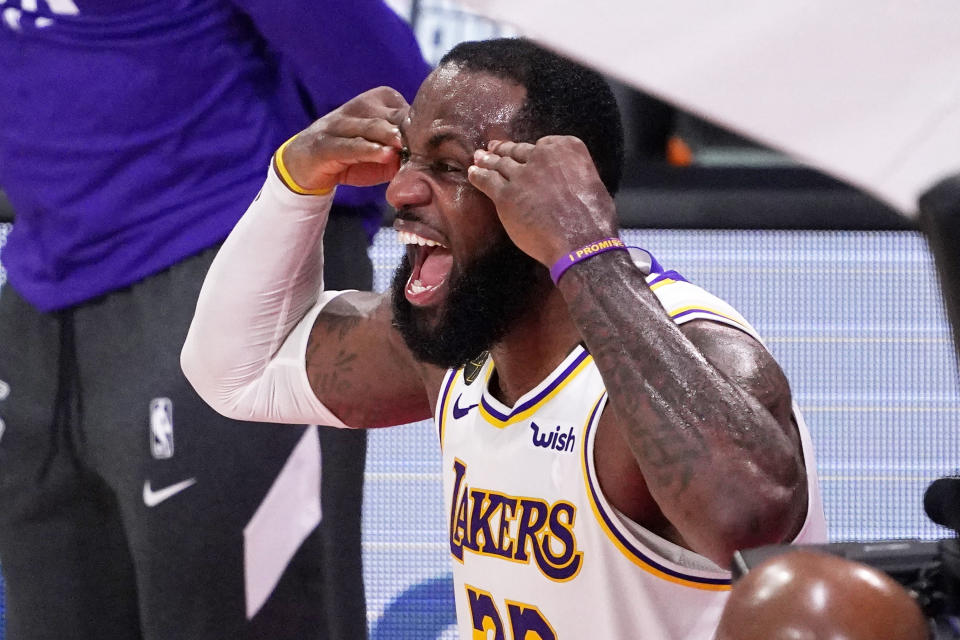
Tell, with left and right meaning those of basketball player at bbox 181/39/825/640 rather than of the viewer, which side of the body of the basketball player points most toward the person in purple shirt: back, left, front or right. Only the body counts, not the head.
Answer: right

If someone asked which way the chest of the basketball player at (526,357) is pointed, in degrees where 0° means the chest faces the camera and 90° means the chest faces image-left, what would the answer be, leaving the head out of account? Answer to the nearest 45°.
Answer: approximately 45°

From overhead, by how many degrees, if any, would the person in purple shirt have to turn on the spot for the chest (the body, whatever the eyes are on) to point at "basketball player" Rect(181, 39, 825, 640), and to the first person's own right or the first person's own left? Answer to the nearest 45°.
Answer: approximately 90° to the first person's own left

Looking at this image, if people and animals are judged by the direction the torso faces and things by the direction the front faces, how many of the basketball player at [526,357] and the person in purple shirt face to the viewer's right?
0

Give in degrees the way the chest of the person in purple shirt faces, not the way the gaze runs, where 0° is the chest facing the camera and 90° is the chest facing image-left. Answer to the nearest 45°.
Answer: approximately 45°
